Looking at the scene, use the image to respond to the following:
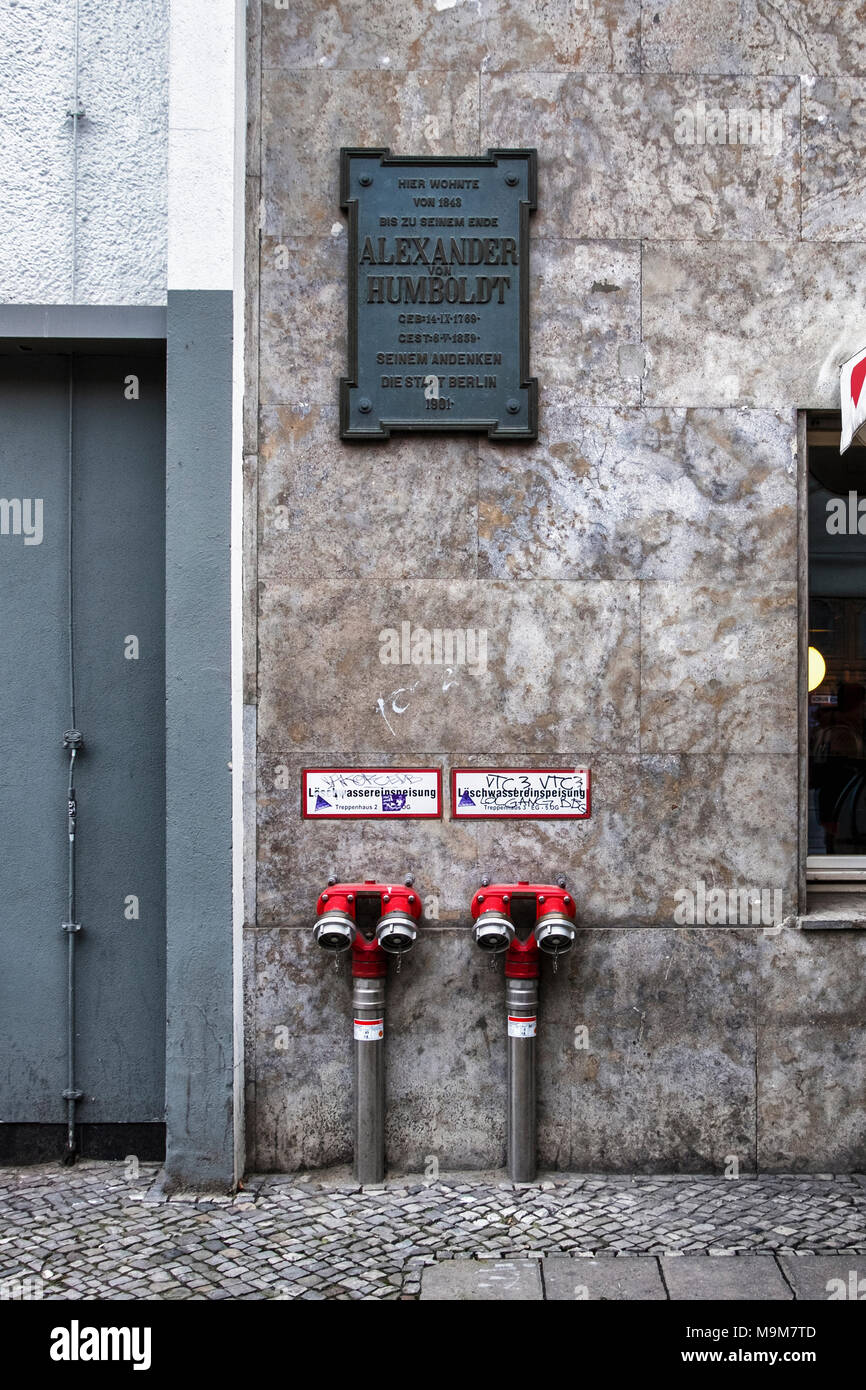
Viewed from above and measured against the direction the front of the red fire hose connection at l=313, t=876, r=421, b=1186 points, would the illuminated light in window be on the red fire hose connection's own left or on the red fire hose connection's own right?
on the red fire hose connection's own left

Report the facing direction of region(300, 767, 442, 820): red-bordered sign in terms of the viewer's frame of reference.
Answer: facing the viewer

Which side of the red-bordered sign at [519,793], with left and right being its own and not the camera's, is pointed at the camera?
front

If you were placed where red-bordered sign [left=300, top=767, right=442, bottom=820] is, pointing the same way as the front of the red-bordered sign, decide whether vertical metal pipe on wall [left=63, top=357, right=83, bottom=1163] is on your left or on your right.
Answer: on your right

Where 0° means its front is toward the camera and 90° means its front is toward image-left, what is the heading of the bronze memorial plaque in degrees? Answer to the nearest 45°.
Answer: approximately 0°

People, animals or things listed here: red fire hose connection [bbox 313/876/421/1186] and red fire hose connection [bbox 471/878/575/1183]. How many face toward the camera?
2

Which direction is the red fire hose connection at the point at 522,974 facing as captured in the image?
toward the camera
